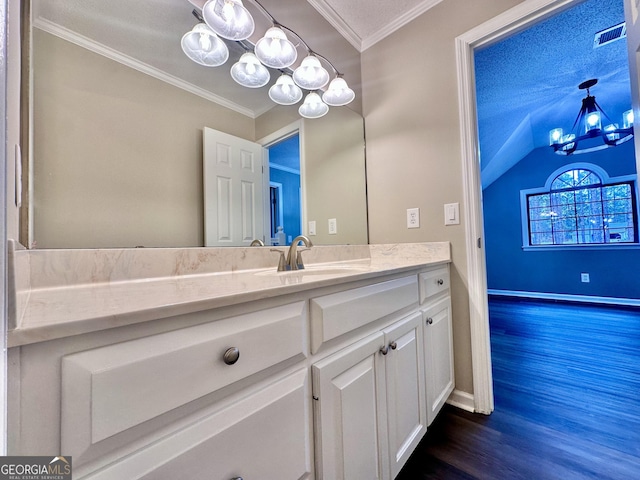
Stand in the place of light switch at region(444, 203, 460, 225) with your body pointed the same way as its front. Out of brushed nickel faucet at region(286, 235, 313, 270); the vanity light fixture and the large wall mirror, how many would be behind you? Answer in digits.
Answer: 0

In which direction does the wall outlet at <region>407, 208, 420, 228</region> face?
toward the camera

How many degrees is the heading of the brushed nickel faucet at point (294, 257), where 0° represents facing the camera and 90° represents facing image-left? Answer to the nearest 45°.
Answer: approximately 315°

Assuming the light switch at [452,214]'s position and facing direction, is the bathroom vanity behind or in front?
in front

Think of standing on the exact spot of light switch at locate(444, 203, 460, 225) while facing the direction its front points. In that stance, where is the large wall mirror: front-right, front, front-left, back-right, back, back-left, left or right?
front-right

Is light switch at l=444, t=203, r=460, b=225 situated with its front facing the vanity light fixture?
no

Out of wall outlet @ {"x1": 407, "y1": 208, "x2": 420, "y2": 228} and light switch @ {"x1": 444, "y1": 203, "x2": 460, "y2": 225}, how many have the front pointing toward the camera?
2

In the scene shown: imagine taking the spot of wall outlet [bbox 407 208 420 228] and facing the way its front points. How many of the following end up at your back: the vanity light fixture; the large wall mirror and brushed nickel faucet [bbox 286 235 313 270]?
0

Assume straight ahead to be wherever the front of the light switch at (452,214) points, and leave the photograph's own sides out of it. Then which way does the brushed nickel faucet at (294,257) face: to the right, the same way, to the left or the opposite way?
to the left

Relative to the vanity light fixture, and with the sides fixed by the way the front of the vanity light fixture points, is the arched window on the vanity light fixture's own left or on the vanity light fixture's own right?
on the vanity light fixture's own left

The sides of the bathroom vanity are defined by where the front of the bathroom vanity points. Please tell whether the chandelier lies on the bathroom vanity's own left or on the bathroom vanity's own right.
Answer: on the bathroom vanity's own left

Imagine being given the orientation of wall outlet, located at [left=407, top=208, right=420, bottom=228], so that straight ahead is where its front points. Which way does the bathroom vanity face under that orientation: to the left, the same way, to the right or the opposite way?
to the left

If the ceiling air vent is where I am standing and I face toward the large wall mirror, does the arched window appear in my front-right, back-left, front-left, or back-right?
back-right

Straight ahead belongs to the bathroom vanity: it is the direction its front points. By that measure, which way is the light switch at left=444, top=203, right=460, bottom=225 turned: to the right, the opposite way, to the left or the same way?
to the right

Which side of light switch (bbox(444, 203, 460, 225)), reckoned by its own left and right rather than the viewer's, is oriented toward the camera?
front

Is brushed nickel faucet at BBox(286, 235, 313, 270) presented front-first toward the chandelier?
no
